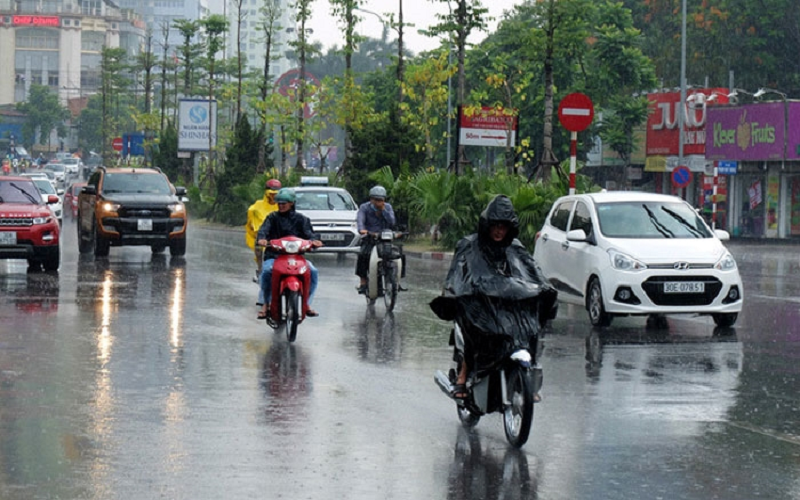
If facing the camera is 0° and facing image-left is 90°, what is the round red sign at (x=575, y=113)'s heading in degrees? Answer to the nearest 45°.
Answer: approximately 0°

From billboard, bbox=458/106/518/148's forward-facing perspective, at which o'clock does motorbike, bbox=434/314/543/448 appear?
The motorbike is roughly at 12 o'clock from the billboard.

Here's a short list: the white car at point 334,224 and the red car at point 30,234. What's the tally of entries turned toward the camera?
2

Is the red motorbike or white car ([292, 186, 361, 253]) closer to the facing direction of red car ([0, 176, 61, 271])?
the red motorbike

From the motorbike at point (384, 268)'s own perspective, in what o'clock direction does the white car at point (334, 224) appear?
The white car is roughly at 6 o'clock from the motorbike.

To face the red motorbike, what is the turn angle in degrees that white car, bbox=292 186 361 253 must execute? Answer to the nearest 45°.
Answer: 0° — it already faces it
